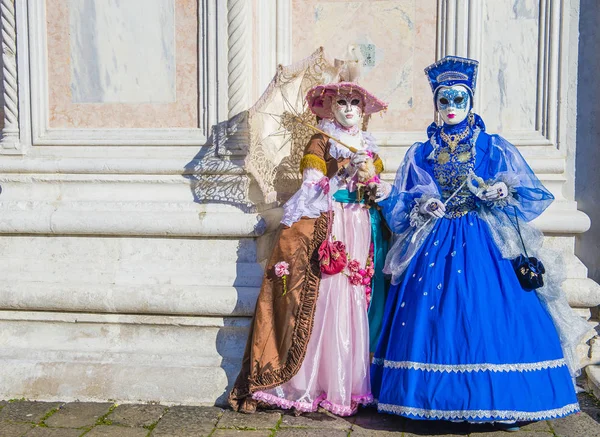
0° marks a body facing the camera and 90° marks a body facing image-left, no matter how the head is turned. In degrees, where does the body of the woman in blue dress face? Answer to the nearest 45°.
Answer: approximately 0°

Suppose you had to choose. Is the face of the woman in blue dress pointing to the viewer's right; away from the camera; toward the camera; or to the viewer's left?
toward the camera
